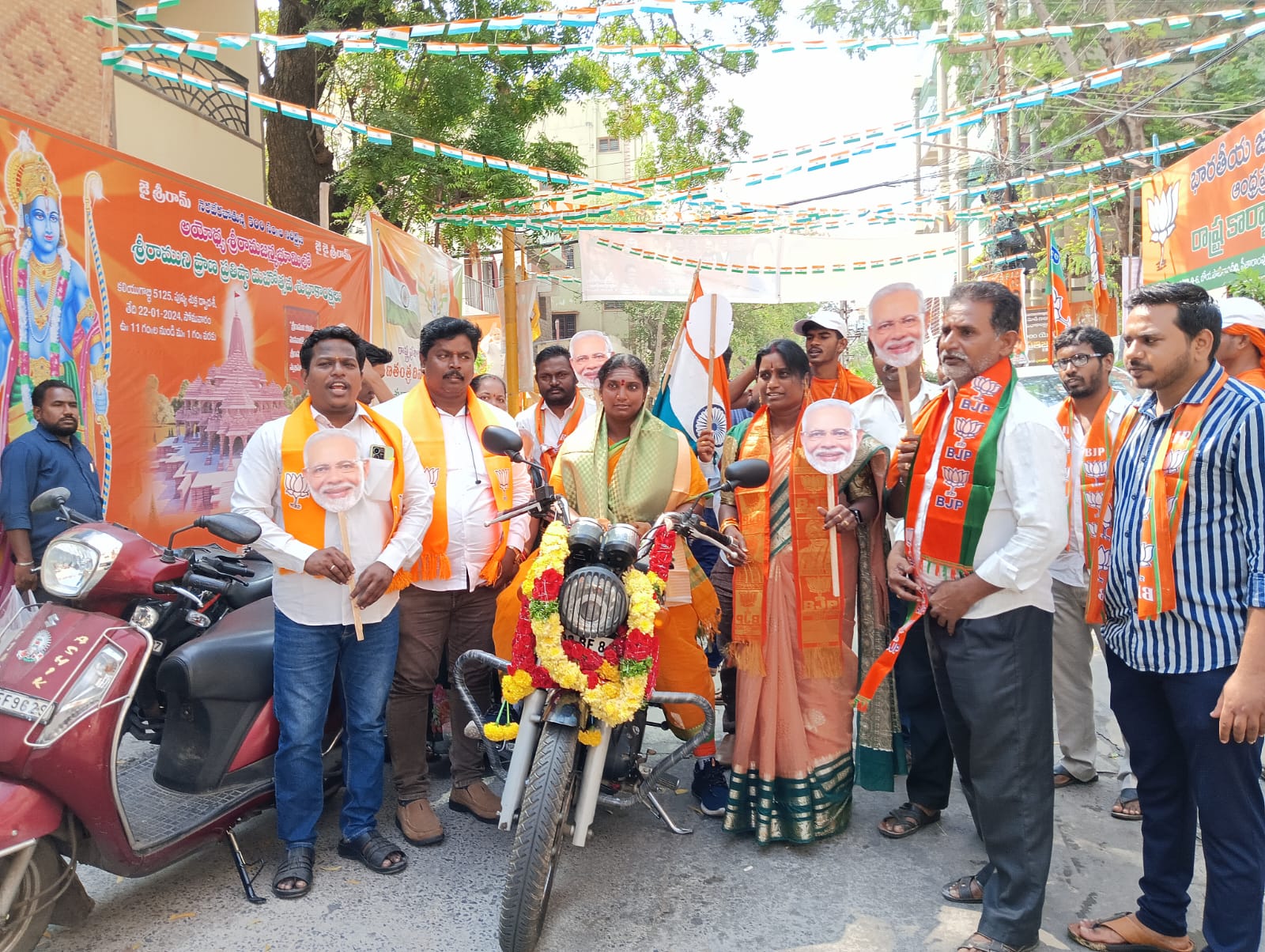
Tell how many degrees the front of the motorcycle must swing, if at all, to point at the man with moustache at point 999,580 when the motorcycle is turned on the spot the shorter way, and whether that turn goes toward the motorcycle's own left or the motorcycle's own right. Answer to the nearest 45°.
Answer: approximately 90° to the motorcycle's own left

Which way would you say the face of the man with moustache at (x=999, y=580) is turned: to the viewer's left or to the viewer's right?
to the viewer's left

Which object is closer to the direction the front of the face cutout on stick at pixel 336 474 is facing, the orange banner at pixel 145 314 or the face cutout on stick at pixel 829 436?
the face cutout on stick

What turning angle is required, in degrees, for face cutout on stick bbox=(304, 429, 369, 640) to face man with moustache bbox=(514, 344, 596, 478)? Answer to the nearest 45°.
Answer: approximately 135° to its left

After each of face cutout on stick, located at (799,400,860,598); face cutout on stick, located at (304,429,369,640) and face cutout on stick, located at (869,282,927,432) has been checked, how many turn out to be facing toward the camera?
3

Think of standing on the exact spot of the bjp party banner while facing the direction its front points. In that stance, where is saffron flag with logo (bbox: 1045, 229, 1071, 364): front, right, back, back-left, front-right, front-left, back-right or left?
right

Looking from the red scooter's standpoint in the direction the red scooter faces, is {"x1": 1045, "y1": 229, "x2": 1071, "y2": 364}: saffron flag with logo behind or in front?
behind

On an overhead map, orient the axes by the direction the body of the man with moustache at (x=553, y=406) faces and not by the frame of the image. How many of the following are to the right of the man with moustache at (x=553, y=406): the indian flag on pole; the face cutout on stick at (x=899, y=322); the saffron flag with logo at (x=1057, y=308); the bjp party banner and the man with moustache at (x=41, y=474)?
1

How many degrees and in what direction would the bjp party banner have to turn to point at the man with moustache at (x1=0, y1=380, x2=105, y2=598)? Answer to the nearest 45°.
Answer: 0° — it already faces them

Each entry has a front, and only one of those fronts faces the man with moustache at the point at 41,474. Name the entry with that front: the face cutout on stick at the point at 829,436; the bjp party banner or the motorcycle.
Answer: the bjp party banner

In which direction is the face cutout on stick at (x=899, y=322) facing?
toward the camera

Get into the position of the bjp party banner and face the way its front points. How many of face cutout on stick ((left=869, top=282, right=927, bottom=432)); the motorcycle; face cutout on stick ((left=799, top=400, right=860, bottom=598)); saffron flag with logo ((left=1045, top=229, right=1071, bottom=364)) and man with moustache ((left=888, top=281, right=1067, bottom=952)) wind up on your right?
1

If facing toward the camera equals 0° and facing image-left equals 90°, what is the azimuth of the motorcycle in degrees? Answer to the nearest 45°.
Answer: approximately 0°
